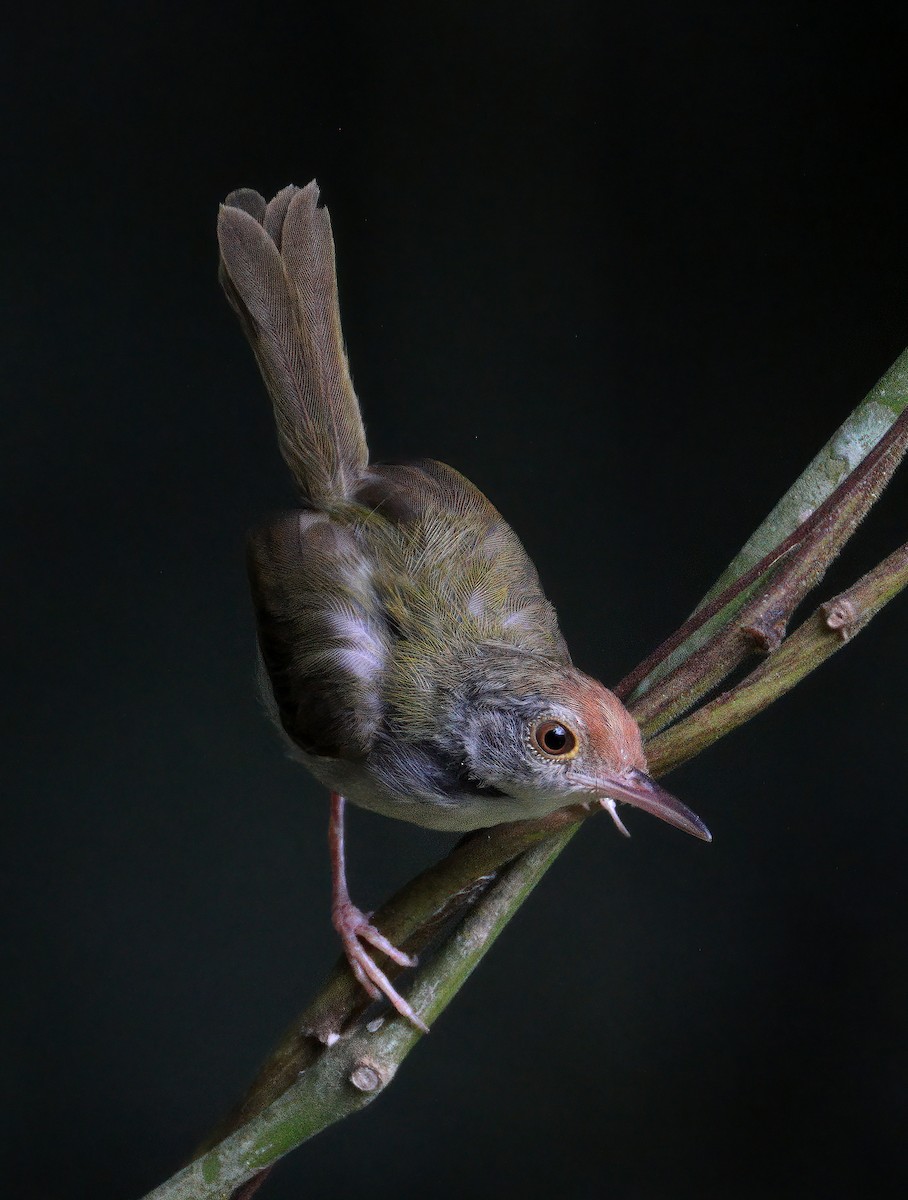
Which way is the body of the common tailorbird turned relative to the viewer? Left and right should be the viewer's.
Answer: facing the viewer and to the right of the viewer

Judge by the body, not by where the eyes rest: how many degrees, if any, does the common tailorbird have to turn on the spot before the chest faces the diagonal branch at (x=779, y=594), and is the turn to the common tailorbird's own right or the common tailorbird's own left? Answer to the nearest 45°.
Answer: approximately 45° to the common tailorbird's own left

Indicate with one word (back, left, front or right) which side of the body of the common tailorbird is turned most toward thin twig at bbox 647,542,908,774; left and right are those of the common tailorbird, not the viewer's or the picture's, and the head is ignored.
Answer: front
